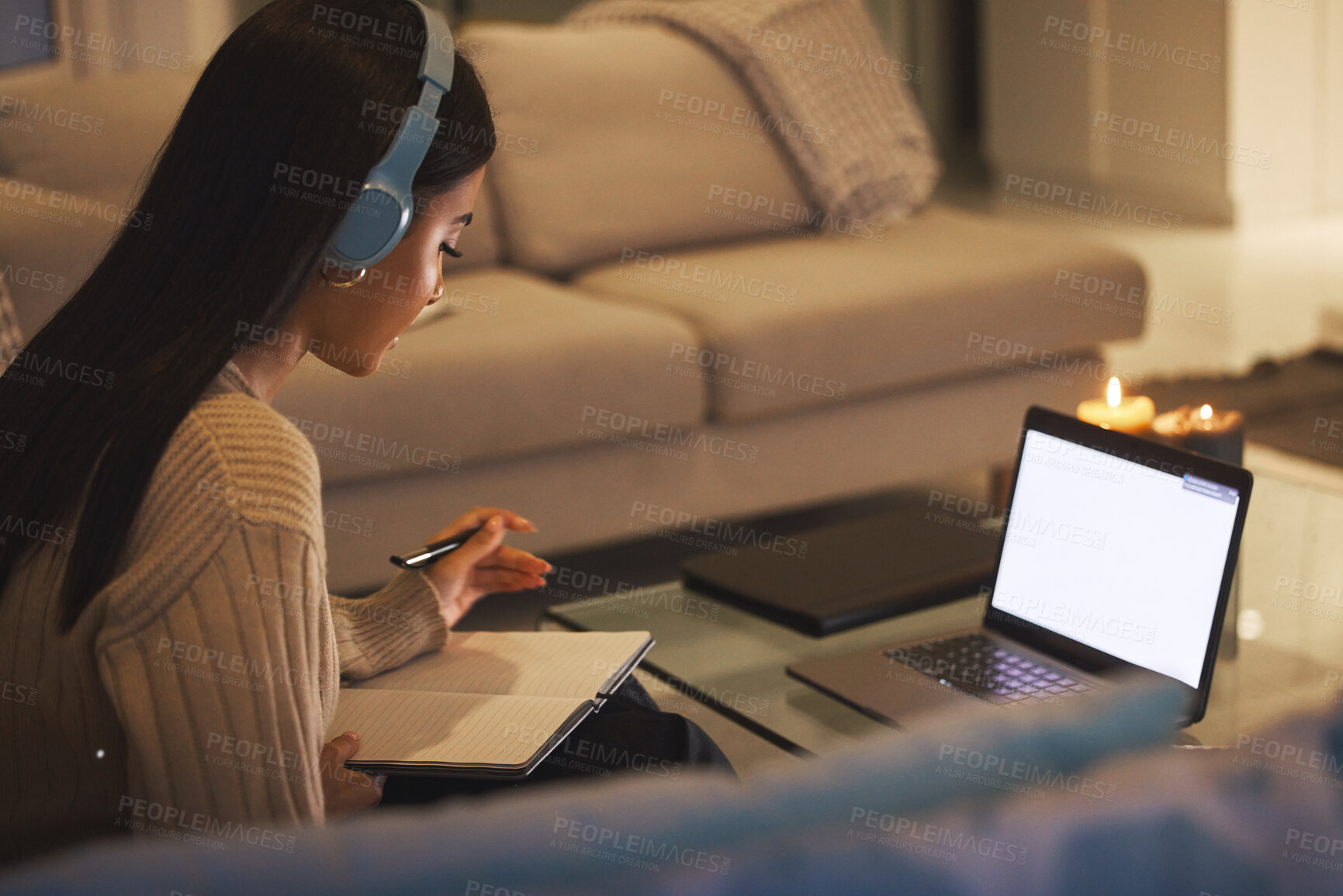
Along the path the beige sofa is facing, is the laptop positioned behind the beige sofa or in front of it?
in front

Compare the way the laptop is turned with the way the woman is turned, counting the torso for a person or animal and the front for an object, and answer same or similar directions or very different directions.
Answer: very different directions

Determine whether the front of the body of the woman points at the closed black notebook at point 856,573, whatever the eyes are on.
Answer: yes

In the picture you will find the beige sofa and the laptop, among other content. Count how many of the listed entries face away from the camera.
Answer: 0

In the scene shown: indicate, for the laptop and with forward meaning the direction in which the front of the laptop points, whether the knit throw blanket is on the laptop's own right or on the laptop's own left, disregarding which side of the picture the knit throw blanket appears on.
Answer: on the laptop's own right

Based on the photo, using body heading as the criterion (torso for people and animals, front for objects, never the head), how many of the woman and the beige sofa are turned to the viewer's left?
0

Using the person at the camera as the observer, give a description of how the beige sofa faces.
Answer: facing the viewer and to the right of the viewer

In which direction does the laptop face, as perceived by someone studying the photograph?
facing the viewer and to the left of the viewer

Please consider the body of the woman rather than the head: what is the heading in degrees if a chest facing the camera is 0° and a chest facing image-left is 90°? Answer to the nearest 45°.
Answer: approximately 225°

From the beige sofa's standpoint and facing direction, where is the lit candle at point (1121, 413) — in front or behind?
in front
